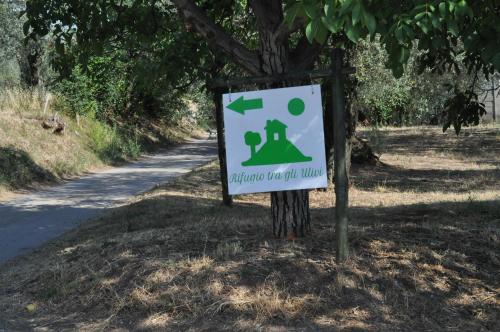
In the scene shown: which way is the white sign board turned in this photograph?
toward the camera
